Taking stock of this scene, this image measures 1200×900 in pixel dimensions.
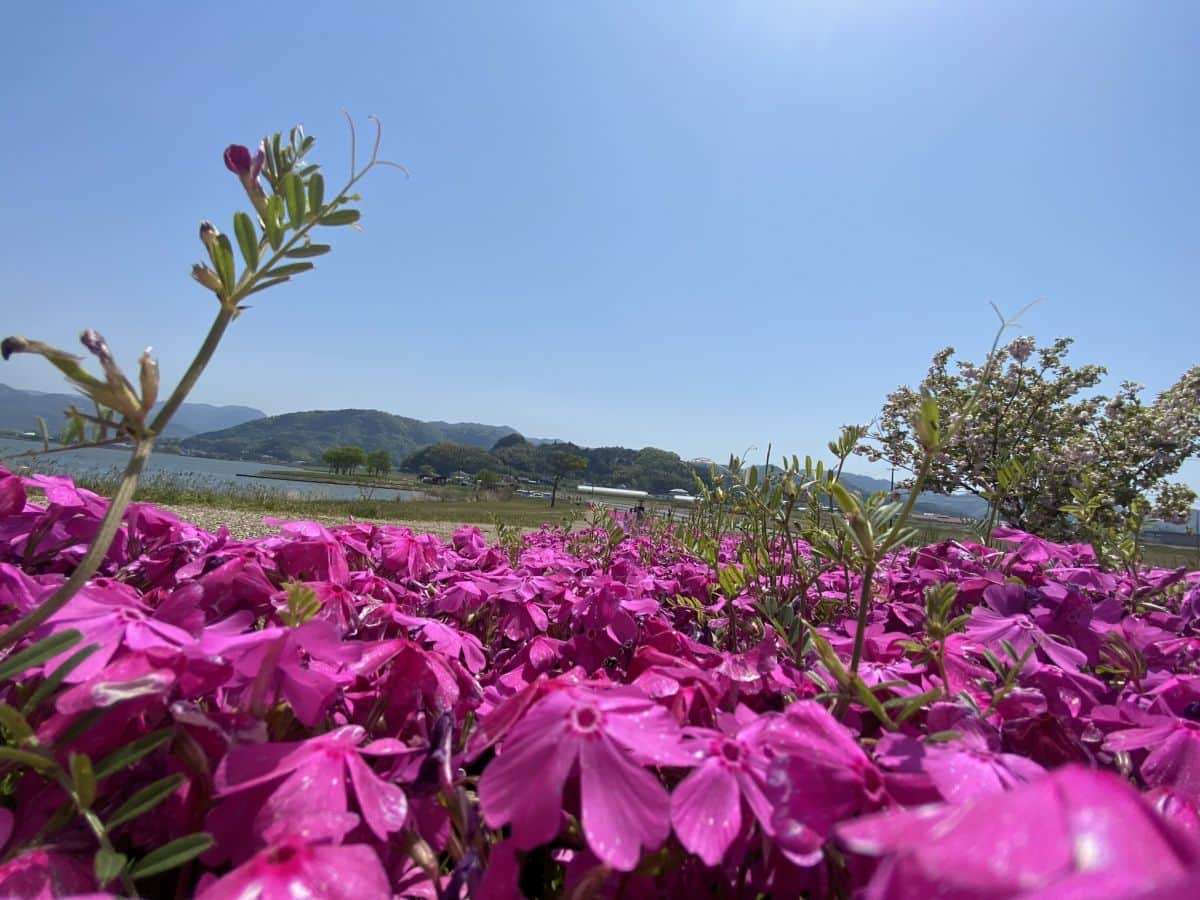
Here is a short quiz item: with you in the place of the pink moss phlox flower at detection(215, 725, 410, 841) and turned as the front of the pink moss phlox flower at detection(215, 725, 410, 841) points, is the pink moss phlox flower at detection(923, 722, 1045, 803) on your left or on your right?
on your left

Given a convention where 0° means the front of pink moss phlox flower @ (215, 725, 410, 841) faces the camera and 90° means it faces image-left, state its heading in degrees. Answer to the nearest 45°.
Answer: approximately 0°

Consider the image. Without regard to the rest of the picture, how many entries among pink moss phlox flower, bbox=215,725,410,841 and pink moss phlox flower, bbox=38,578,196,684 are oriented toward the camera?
2

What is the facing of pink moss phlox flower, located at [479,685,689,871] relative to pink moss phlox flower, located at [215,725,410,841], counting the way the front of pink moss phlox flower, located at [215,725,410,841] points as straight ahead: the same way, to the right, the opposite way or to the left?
the same way

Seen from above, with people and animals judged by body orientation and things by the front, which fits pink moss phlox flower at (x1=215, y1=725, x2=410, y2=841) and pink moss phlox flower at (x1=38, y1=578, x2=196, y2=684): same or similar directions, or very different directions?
same or similar directions

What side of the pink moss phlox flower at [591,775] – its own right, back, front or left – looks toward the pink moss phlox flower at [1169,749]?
left

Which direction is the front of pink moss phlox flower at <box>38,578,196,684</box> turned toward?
toward the camera

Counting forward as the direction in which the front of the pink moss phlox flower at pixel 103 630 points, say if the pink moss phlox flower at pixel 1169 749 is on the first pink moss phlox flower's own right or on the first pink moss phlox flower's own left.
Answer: on the first pink moss phlox flower's own left

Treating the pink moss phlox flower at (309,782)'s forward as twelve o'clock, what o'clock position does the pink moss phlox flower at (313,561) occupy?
the pink moss phlox flower at (313,561) is roughly at 6 o'clock from the pink moss phlox flower at (309,782).

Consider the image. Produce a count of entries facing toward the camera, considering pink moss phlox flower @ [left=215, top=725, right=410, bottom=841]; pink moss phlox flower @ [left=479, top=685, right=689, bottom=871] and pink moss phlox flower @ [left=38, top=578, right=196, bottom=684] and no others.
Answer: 3

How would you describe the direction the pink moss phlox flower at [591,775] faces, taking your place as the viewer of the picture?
facing the viewer
